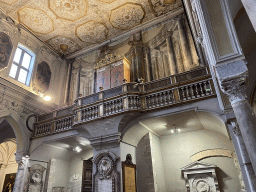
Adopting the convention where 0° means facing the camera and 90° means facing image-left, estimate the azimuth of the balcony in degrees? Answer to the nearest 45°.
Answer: approximately 45°

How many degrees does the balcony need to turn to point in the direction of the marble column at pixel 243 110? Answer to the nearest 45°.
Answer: approximately 90° to its left

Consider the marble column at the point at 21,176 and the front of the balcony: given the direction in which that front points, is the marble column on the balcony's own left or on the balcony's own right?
on the balcony's own right

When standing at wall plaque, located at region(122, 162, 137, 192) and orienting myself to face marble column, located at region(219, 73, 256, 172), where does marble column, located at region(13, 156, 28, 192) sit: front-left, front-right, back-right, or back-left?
back-right
